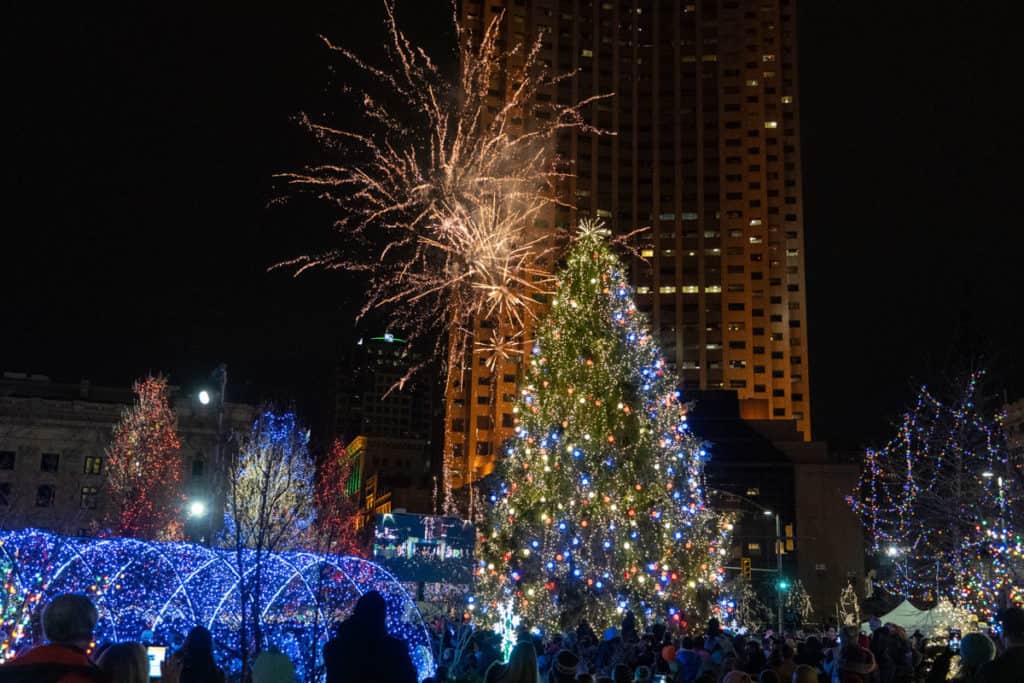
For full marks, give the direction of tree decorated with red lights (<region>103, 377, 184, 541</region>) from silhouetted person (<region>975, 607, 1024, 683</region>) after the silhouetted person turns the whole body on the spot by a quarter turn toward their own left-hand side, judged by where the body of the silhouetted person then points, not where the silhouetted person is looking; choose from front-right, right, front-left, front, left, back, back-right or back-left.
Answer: front-right

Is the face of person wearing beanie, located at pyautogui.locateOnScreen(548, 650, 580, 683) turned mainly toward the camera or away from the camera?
away from the camera

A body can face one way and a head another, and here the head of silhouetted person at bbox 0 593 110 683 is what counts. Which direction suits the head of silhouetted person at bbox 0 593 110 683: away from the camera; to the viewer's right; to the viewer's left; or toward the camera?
away from the camera

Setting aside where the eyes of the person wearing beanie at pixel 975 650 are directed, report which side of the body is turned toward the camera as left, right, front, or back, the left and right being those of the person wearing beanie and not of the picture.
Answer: back

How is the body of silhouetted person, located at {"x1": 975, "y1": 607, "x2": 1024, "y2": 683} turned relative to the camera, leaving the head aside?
away from the camera

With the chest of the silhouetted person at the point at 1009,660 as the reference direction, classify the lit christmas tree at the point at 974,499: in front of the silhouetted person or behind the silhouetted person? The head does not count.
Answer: in front

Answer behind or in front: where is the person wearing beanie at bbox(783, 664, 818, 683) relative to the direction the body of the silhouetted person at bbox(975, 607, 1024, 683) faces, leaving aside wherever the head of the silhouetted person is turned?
in front

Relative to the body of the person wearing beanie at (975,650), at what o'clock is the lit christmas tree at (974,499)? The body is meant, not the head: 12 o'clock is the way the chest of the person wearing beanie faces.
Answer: The lit christmas tree is roughly at 12 o'clock from the person wearing beanie.

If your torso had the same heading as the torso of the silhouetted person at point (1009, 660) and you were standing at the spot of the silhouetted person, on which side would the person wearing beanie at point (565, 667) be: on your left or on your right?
on your left

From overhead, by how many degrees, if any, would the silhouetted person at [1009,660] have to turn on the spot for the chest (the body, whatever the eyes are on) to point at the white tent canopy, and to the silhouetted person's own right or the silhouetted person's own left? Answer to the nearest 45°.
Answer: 0° — they already face it

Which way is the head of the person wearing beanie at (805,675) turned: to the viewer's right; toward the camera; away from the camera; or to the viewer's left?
away from the camera

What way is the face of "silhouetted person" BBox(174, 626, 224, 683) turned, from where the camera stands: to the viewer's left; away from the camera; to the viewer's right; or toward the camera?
away from the camera

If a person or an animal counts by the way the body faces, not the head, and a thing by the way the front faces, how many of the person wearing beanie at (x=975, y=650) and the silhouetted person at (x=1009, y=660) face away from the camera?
2
